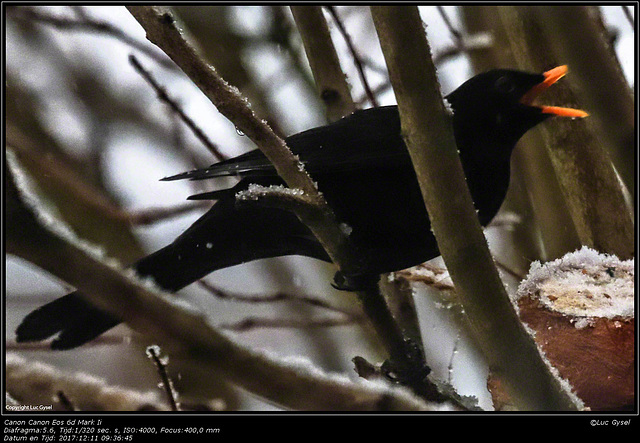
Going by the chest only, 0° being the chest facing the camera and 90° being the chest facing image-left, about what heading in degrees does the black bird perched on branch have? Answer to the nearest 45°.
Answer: approximately 270°

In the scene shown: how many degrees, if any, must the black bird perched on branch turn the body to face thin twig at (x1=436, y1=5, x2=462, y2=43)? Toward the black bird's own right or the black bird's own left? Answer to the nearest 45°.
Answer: approximately 45° to the black bird's own left
